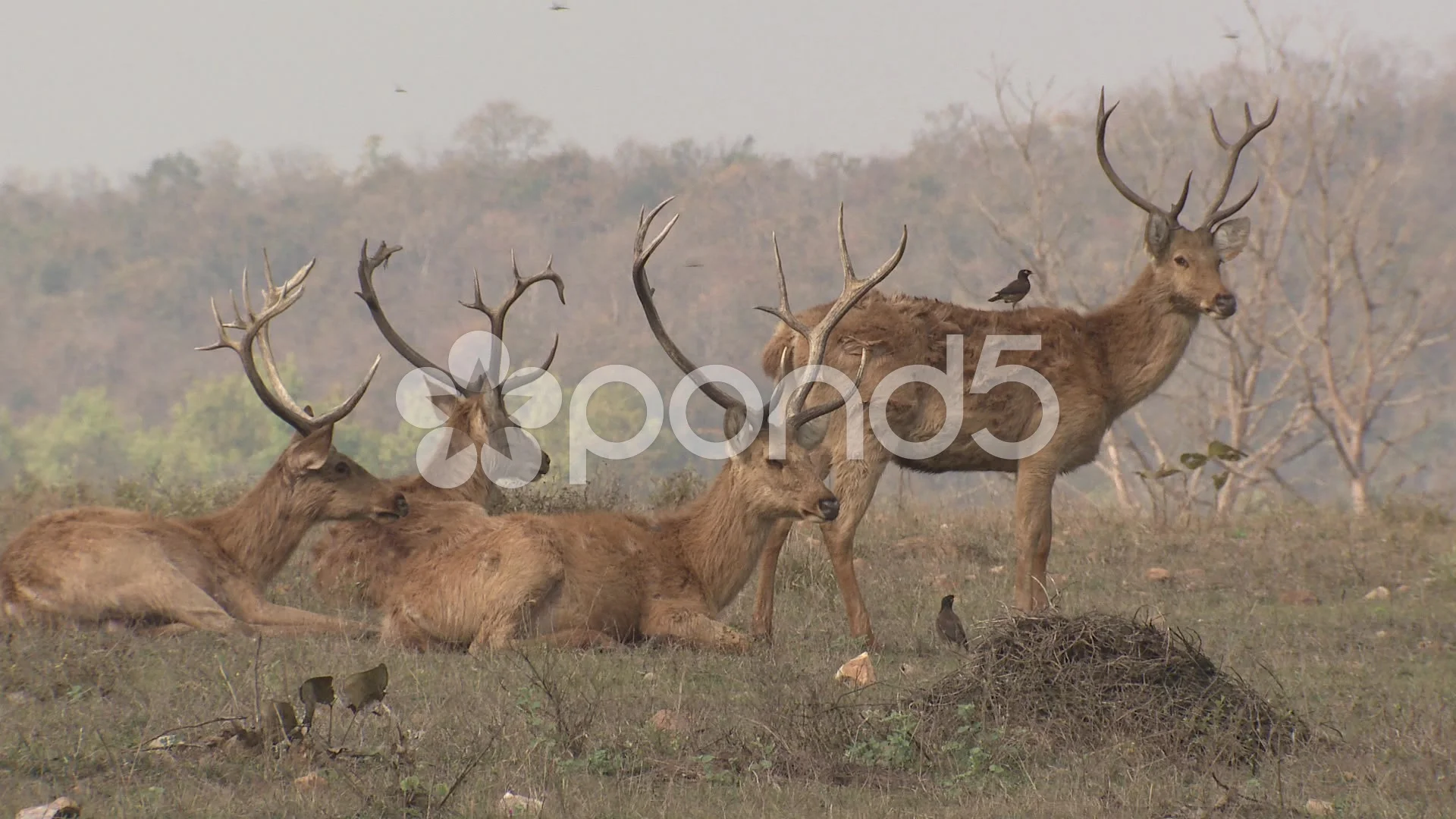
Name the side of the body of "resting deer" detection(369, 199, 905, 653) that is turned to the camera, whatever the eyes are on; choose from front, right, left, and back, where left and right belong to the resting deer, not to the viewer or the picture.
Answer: right

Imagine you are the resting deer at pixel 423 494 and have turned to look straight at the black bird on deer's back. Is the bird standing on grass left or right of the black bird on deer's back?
right

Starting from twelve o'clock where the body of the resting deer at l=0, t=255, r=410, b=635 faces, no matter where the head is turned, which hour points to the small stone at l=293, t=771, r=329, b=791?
The small stone is roughly at 3 o'clock from the resting deer.

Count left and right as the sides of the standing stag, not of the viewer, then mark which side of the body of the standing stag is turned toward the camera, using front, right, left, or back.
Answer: right

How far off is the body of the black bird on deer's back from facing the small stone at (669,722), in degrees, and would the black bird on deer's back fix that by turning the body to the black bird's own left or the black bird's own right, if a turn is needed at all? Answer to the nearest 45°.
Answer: approximately 90° to the black bird's own right

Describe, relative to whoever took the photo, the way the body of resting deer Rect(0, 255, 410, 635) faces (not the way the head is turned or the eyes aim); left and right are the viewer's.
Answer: facing to the right of the viewer

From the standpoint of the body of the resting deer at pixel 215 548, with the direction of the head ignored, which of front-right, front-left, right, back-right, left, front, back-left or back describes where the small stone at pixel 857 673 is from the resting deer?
front-right

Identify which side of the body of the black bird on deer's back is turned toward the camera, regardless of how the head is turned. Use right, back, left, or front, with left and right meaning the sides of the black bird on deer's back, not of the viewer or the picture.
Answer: right

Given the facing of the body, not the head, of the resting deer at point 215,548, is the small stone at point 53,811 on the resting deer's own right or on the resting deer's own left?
on the resting deer's own right

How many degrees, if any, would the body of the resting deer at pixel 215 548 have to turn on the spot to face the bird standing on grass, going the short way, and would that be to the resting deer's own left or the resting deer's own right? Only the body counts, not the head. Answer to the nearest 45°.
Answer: approximately 45° to the resting deer's own right

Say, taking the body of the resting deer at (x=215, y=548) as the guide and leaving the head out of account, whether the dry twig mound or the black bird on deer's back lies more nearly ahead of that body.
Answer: the black bird on deer's back

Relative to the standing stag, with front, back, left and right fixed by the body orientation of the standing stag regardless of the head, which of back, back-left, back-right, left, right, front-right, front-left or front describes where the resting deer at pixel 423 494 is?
back
